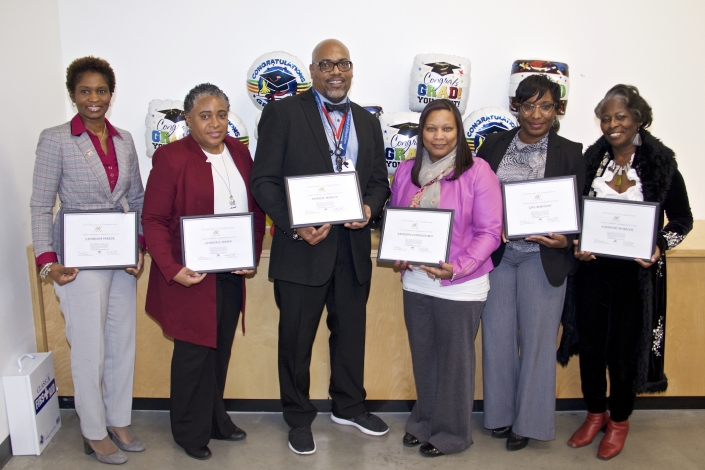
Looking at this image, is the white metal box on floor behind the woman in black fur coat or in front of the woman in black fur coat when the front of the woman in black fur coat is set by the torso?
in front

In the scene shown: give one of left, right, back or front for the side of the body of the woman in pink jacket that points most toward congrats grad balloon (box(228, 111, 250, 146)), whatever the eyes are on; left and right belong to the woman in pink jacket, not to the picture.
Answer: right

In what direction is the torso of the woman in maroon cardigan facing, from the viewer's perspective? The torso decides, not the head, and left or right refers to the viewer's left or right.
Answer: facing the viewer and to the right of the viewer

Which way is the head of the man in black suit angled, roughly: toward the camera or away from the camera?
toward the camera

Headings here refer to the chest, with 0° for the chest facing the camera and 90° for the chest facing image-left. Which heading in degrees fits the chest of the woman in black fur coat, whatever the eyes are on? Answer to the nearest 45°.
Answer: approximately 45°

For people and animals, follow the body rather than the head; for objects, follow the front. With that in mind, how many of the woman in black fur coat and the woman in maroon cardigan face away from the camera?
0

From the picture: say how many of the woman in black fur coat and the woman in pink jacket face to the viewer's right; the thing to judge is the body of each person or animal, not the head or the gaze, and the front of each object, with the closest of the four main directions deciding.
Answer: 0

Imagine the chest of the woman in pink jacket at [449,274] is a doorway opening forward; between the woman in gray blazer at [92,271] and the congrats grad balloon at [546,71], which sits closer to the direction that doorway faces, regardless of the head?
the woman in gray blazer

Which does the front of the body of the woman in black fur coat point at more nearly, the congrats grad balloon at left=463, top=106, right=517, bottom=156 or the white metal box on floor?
the white metal box on floor

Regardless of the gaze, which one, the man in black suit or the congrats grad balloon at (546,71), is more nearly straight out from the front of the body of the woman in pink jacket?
the man in black suit

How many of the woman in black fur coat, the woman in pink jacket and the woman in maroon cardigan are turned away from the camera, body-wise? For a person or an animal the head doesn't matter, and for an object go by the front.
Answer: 0

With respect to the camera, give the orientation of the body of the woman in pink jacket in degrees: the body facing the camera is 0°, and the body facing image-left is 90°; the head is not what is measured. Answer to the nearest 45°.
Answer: approximately 45°

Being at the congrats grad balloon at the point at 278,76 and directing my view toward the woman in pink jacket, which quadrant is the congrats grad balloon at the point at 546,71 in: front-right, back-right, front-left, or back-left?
front-left

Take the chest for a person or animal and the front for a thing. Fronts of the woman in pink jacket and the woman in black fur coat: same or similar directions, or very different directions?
same or similar directions

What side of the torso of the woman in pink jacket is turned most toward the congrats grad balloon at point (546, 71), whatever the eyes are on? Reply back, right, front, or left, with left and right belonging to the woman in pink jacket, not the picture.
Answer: back

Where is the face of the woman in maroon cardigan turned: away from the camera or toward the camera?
toward the camera
